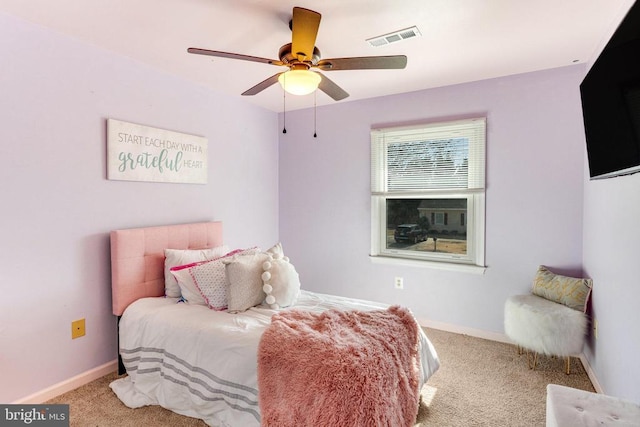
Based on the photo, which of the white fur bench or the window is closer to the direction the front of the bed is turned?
the white fur bench

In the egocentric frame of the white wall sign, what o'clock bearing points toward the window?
The window is roughly at 11 o'clock from the white wall sign.

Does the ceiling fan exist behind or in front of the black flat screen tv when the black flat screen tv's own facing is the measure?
in front

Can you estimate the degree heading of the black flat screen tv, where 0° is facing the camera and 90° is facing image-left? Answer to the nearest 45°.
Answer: approximately 45°

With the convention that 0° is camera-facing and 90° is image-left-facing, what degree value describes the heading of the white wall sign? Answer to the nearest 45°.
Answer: approximately 315°

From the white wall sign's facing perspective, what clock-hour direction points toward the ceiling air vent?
The ceiling air vent is roughly at 12 o'clock from the white wall sign.

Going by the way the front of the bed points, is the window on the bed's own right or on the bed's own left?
on the bed's own left

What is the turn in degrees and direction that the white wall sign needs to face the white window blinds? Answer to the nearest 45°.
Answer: approximately 45° to its left

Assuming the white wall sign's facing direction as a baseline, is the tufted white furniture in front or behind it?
in front

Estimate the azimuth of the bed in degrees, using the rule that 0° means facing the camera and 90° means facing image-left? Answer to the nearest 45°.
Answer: approximately 315°

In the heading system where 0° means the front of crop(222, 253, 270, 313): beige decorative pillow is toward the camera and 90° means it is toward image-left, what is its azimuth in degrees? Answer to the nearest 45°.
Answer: approximately 315°

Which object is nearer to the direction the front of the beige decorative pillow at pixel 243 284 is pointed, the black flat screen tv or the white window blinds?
the black flat screen tv
